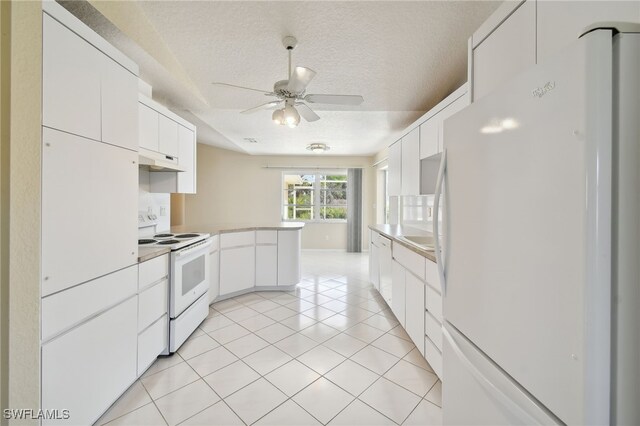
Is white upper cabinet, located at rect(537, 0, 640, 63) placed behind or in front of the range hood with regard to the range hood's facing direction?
in front

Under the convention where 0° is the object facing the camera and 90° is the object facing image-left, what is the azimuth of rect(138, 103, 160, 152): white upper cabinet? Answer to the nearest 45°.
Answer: approximately 315°

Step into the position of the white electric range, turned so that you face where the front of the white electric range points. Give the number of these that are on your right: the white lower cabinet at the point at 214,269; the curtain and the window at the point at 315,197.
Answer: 0

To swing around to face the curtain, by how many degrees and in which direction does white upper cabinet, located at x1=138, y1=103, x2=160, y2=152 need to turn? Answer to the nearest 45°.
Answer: approximately 90° to its left

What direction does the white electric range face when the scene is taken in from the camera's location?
facing the viewer and to the right of the viewer

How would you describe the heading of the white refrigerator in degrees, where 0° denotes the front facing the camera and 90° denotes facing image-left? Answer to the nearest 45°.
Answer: approximately 45°

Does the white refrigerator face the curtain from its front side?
no

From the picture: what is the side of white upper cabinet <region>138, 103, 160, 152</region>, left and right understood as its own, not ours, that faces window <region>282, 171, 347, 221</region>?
left

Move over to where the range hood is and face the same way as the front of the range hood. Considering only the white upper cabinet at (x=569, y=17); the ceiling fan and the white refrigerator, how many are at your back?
0

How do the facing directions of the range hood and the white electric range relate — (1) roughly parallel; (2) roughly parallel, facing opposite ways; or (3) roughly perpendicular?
roughly parallel

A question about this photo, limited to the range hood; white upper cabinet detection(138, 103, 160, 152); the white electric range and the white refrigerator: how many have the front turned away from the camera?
0

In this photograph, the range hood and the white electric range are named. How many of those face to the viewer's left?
0

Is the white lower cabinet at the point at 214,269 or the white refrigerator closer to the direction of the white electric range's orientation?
the white refrigerator

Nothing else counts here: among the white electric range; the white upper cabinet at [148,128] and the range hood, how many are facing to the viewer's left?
0

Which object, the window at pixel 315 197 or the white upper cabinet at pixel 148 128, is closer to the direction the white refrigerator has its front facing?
the white upper cabinet

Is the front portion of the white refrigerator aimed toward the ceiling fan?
no

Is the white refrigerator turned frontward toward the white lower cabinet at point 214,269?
no

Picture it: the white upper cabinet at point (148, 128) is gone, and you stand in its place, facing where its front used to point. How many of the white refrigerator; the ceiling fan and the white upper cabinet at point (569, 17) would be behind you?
0
